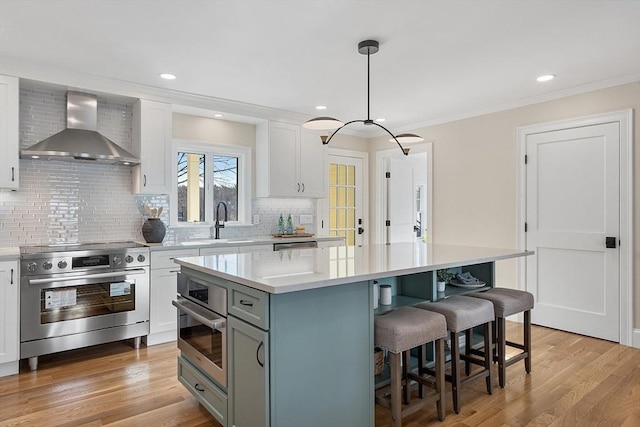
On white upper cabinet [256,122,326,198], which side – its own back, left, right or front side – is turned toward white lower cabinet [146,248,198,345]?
right

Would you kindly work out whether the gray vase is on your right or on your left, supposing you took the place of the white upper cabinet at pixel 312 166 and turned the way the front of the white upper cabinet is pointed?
on your right

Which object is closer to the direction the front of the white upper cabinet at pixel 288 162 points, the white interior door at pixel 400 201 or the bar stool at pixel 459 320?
the bar stool

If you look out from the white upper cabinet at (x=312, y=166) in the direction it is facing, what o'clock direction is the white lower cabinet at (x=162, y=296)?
The white lower cabinet is roughly at 3 o'clock from the white upper cabinet.

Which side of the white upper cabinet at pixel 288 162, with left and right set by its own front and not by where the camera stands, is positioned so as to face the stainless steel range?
right

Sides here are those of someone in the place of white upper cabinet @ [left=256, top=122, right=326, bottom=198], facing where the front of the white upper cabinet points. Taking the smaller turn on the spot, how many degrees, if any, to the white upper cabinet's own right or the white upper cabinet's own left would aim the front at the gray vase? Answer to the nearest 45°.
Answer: approximately 90° to the white upper cabinet's own right

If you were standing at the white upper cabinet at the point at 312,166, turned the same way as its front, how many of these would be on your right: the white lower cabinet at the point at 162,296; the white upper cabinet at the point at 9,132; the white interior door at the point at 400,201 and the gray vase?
3

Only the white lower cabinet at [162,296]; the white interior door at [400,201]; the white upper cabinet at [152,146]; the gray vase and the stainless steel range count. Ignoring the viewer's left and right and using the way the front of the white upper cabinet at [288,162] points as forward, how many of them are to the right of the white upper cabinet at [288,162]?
4

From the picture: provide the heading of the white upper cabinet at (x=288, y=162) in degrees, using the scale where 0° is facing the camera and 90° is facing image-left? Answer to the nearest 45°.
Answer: approximately 315°
